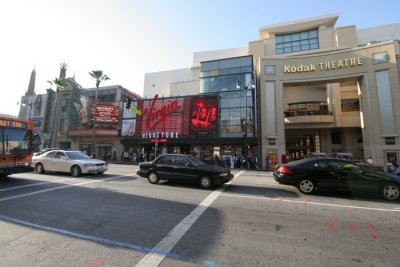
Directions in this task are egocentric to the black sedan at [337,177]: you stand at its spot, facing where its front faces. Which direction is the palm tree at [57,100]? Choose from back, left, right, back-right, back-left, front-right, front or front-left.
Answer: back

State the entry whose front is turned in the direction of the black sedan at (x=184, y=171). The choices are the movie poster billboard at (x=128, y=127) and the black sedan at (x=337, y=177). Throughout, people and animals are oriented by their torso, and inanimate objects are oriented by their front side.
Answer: the movie poster billboard

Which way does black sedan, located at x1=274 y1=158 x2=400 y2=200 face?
to the viewer's right

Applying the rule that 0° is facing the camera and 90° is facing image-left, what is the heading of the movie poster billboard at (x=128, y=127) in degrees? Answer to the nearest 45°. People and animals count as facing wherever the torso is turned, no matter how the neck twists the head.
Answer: approximately 0°

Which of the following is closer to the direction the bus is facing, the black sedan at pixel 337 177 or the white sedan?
the black sedan

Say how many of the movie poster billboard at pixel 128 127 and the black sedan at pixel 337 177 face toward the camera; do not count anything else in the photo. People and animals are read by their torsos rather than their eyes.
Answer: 1

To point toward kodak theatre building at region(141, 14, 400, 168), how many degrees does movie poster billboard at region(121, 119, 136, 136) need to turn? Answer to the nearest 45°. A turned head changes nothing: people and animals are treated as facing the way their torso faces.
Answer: approximately 45° to its left

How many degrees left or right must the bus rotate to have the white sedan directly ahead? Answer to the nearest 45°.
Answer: approximately 90° to its left

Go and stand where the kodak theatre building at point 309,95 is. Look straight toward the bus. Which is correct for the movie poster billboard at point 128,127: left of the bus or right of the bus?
right

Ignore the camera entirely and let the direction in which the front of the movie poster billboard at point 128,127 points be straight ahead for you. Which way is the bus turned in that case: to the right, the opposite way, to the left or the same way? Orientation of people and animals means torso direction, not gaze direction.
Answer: to the left

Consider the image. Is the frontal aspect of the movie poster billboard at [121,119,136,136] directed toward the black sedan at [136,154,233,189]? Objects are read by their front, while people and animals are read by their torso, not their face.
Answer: yes
